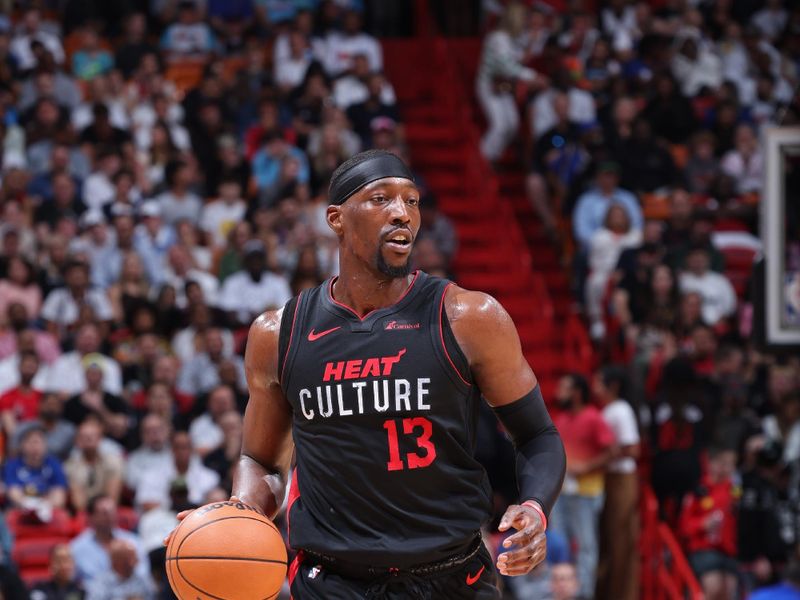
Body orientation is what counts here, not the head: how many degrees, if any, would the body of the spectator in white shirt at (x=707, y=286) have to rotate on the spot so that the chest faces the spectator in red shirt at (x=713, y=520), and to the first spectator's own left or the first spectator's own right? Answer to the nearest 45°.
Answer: approximately 45° to the first spectator's own left

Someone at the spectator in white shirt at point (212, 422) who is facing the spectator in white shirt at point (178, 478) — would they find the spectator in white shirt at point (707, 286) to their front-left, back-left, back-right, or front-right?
back-left

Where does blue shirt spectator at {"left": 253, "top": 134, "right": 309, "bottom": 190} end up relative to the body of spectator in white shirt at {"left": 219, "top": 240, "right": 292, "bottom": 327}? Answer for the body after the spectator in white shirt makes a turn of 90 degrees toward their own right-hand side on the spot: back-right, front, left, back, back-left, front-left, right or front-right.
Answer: right

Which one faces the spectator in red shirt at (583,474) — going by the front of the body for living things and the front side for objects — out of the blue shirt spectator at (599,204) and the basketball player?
the blue shirt spectator

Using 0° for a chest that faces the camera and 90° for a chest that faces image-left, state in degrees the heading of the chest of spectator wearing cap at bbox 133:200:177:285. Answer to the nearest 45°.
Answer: approximately 0°

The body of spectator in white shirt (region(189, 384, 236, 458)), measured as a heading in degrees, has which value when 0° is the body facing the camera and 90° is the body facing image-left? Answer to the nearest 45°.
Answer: approximately 315°

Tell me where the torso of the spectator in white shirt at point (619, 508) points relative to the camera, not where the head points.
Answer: to the viewer's left

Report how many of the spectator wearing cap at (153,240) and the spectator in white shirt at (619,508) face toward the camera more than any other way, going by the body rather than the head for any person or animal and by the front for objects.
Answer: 1

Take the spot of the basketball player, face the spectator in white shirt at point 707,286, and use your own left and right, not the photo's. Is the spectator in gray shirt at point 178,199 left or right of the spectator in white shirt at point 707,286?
left
